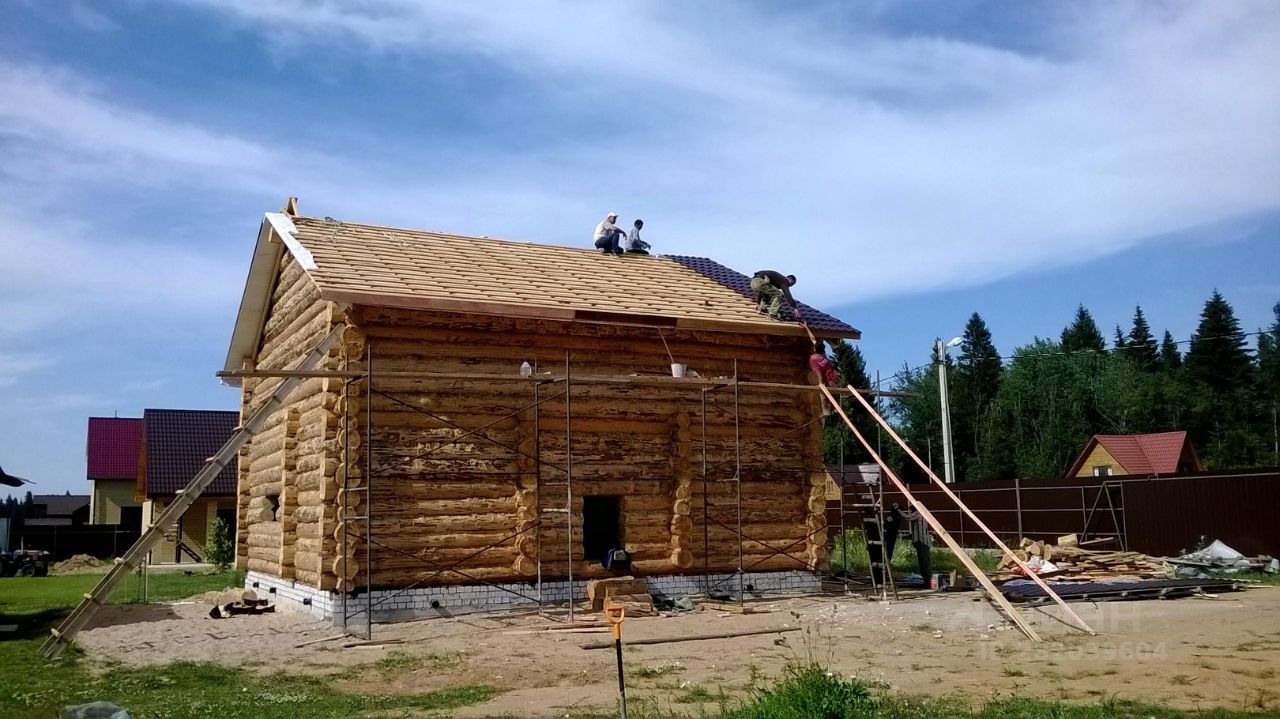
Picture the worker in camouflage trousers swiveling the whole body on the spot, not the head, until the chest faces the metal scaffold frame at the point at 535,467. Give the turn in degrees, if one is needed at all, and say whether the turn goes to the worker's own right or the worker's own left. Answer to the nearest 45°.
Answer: approximately 135° to the worker's own right

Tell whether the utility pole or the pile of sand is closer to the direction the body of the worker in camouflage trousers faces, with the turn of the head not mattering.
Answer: the utility pole

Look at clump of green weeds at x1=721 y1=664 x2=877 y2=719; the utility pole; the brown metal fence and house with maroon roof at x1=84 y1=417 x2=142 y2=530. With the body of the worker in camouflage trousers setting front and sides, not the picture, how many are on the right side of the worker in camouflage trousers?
1

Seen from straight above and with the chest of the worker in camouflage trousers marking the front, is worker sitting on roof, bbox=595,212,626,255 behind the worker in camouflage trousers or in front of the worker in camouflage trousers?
behind

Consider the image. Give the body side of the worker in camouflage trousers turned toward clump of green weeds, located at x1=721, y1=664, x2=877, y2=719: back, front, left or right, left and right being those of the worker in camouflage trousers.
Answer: right

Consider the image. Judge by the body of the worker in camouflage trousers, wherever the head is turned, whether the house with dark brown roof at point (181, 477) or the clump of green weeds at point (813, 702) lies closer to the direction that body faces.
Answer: the clump of green weeds

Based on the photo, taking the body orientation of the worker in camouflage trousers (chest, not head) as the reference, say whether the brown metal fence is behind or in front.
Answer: in front

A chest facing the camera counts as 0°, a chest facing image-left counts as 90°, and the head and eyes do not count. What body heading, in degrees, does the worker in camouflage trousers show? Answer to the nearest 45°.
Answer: approximately 270°

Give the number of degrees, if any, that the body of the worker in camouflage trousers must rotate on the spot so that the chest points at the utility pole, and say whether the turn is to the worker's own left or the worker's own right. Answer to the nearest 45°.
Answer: approximately 90° to the worker's own left

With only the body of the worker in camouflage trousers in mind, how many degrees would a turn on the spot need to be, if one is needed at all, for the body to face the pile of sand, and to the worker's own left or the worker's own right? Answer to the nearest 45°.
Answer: approximately 135° to the worker's own left

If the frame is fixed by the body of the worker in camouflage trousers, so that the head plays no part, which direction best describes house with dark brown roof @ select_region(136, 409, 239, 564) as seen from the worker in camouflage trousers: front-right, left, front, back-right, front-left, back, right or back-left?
back-left
